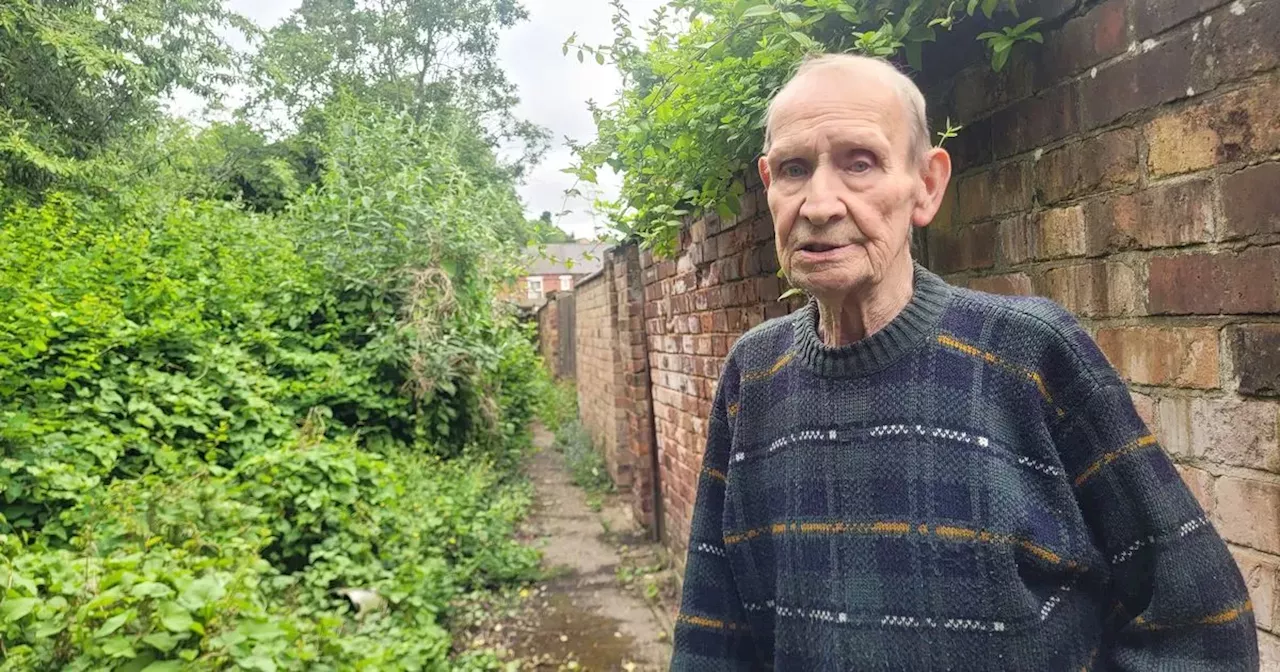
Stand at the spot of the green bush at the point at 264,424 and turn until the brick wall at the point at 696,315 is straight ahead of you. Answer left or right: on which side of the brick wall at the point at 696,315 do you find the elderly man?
right

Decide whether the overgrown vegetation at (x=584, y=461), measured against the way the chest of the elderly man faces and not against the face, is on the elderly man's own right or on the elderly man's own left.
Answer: on the elderly man's own right

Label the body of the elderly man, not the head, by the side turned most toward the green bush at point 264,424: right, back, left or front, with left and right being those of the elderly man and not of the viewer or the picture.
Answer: right

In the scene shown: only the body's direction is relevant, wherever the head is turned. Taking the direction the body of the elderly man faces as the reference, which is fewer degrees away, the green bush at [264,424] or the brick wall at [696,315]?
the green bush

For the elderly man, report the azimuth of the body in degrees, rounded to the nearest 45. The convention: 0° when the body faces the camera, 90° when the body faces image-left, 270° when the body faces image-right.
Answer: approximately 45°

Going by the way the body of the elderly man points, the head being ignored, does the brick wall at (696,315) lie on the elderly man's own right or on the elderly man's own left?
on the elderly man's own right

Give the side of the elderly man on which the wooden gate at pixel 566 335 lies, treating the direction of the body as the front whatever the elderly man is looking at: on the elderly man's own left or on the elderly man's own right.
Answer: on the elderly man's own right
